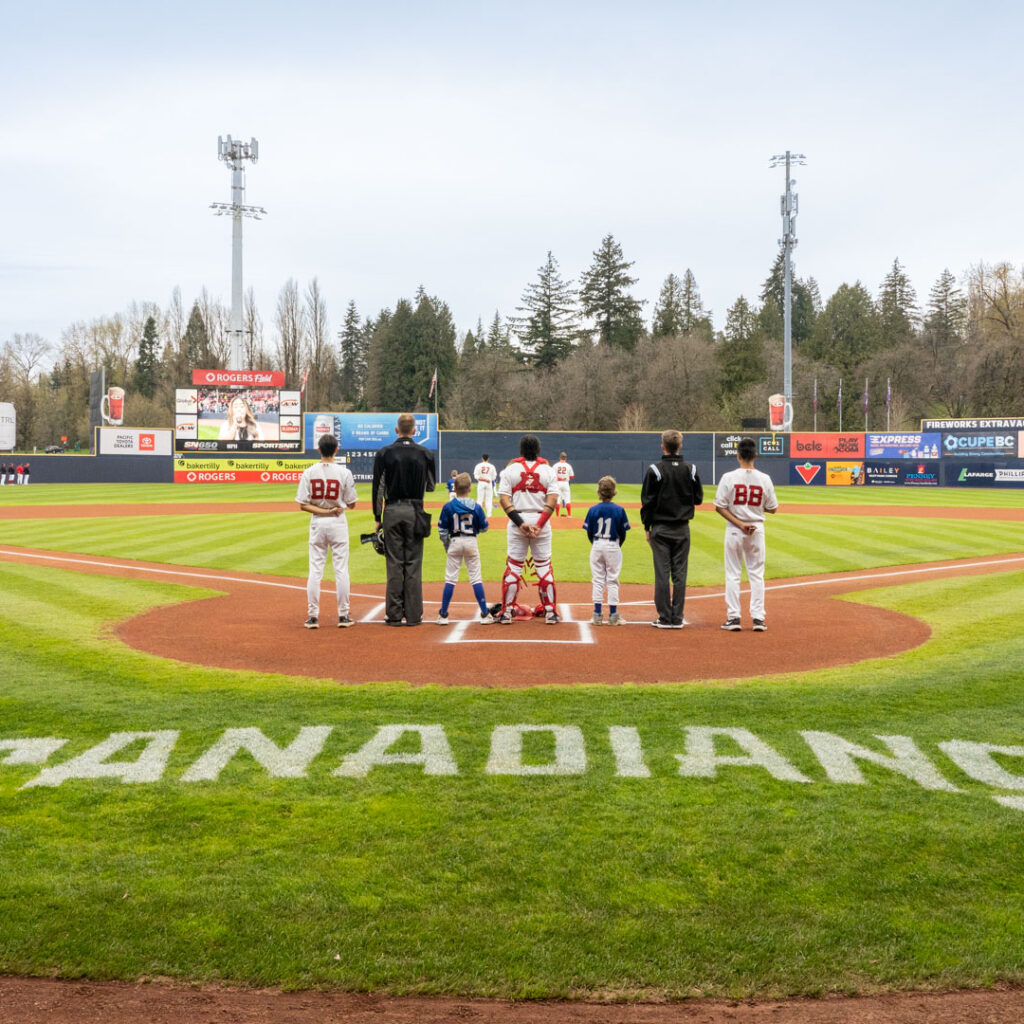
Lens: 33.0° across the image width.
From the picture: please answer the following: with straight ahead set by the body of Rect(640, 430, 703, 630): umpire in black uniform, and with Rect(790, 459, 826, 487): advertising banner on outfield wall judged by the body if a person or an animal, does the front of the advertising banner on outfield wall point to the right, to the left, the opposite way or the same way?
the opposite way

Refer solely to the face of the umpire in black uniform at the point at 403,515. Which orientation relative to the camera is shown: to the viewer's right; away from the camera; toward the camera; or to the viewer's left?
away from the camera

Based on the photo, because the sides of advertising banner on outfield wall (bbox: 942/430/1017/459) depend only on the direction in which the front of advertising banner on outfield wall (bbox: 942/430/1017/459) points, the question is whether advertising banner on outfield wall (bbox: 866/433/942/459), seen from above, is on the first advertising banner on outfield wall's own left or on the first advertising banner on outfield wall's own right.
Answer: on the first advertising banner on outfield wall's own right

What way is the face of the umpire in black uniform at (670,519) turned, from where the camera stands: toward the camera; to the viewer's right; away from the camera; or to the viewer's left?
away from the camera

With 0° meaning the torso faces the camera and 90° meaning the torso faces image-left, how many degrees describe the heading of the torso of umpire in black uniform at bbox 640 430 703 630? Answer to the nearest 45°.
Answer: approximately 180°

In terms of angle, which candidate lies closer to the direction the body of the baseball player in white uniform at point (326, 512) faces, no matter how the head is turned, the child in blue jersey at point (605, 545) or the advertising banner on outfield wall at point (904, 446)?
the advertising banner on outfield wall

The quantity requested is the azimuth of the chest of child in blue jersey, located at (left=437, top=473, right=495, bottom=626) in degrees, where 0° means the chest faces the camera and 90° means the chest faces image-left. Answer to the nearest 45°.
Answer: approximately 180°

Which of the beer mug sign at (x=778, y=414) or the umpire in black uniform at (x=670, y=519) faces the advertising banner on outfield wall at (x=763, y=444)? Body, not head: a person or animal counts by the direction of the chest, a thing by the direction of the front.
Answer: the umpire in black uniform

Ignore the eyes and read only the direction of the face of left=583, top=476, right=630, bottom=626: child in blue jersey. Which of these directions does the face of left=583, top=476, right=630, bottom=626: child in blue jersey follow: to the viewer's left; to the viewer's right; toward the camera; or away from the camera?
away from the camera

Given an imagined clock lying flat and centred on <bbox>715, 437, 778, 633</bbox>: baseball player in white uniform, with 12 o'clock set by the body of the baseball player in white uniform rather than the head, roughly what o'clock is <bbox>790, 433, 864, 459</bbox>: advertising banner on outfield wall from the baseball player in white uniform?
The advertising banner on outfield wall is roughly at 12 o'clock from the baseball player in white uniform.

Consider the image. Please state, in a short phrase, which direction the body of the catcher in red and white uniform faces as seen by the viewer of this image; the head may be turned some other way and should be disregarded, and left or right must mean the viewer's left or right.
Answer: facing away from the viewer

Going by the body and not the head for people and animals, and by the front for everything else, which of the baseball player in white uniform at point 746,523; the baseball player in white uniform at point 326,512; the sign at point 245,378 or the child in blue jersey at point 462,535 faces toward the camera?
the sign

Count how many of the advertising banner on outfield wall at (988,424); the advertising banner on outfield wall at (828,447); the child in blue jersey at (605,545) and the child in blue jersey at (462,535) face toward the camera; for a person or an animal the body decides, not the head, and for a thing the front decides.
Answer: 2

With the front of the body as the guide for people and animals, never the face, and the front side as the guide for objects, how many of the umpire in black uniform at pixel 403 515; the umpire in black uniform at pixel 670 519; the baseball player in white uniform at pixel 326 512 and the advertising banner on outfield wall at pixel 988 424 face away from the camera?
3

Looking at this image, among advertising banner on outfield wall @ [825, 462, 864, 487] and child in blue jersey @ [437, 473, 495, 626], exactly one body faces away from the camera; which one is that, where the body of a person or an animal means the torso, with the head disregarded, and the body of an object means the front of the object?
the child in blue jersey

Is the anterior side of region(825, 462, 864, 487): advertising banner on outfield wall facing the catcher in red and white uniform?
yes
